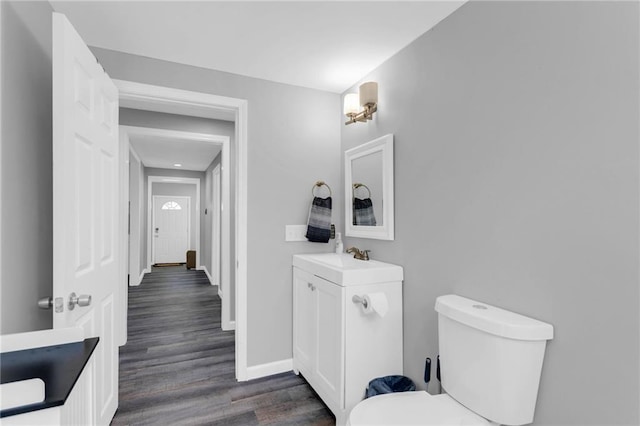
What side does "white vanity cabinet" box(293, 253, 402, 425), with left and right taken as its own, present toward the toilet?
left

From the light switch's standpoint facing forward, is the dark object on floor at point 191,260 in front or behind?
behind

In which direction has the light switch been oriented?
toward the camera

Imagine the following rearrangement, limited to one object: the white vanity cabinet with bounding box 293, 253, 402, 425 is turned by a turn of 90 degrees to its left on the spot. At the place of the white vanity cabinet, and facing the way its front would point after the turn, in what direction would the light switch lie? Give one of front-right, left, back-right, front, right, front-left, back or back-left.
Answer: back

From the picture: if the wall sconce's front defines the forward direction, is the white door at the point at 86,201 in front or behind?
in front

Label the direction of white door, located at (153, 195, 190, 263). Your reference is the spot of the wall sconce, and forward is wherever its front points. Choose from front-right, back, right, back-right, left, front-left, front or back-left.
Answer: right

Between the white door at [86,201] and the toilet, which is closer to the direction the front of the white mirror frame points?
the white door

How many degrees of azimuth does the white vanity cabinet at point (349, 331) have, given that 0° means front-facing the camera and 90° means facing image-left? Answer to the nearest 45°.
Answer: approximately 45°

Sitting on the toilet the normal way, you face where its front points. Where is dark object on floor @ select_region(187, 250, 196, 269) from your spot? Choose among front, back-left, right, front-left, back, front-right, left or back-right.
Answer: right

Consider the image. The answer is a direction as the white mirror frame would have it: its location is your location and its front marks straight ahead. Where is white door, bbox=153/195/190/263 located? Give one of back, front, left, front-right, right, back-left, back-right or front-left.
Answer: right

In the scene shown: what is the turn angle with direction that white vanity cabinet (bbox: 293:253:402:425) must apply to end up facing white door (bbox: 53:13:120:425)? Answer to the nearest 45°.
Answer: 0° — it already faces it

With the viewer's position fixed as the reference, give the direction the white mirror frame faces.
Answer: facing the viewer and to the left of the viewer
